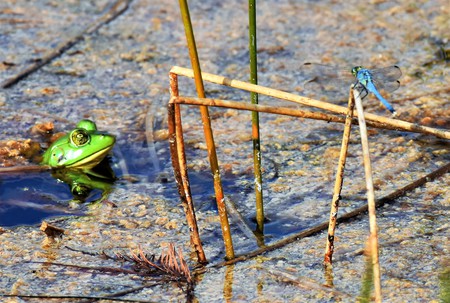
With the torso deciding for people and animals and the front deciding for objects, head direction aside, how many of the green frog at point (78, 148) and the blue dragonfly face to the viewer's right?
1

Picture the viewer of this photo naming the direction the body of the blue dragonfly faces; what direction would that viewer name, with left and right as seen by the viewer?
facing away from the viewer and to the left of the viewer

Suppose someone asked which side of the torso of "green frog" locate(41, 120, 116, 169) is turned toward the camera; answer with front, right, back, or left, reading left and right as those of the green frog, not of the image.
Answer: right

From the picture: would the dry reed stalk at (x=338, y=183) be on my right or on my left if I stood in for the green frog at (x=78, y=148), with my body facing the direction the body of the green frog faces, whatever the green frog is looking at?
on my right

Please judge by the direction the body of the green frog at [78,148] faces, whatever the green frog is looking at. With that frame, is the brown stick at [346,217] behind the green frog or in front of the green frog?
in front

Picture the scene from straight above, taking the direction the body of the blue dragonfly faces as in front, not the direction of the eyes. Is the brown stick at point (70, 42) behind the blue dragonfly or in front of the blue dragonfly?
in front
